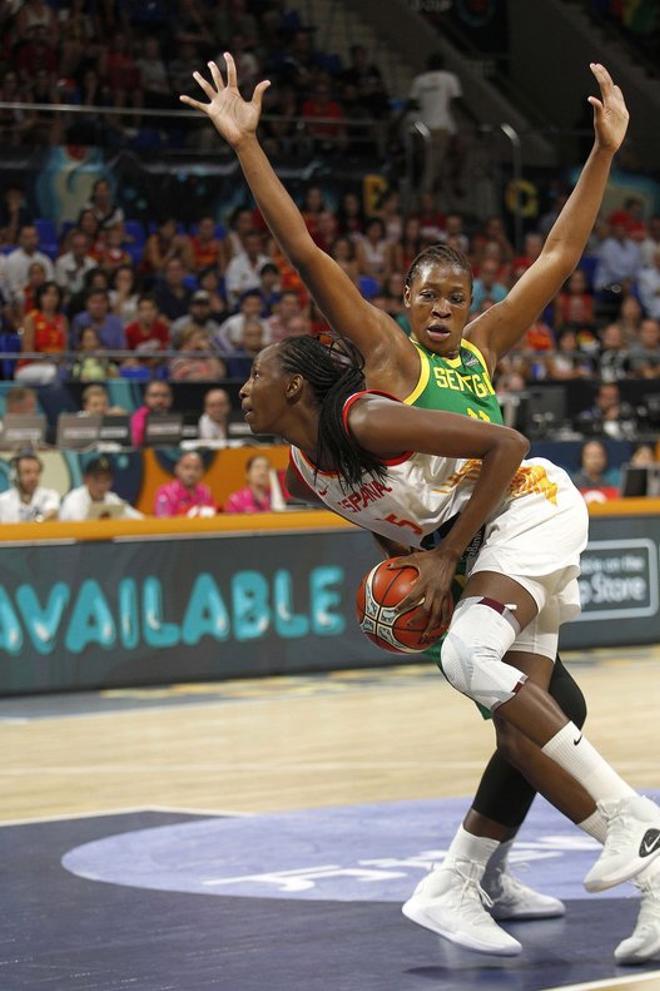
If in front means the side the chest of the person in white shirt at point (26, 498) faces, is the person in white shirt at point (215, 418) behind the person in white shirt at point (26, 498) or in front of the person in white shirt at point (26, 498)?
behind

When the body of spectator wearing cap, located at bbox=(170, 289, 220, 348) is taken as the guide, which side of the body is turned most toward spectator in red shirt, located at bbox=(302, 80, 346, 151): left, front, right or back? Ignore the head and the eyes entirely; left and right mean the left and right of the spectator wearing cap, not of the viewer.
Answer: back

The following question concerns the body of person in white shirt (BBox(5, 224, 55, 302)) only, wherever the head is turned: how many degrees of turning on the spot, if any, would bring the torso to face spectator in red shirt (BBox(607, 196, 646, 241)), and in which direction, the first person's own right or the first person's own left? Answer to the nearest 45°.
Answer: approximately 135° to the first person's own left

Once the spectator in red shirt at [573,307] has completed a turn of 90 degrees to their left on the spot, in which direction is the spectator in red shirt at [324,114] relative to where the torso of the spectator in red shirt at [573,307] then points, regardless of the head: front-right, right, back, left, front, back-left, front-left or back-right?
back

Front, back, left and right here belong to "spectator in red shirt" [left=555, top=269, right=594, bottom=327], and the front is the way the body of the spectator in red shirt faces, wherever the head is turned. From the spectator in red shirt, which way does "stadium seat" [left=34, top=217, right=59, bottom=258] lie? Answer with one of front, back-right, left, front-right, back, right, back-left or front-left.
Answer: front-right

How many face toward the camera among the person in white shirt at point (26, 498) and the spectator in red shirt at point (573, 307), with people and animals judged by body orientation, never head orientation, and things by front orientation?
2

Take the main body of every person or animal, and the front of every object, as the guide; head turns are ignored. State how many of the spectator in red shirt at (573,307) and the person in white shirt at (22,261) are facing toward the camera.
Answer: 2

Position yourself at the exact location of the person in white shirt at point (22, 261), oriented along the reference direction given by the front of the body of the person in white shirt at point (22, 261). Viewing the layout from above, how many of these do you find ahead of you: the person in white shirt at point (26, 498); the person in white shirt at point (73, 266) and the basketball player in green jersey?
2

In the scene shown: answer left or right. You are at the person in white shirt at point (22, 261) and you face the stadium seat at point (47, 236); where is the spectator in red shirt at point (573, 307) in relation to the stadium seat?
right

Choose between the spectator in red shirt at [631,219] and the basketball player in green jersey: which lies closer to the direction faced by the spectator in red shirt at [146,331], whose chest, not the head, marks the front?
the basketball player in green jersey

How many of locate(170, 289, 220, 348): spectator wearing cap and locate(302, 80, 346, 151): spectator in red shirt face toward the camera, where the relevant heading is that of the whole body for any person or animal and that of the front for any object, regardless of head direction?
2

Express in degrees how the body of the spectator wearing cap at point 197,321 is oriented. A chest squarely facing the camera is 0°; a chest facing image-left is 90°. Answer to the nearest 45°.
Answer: approximately 0°
